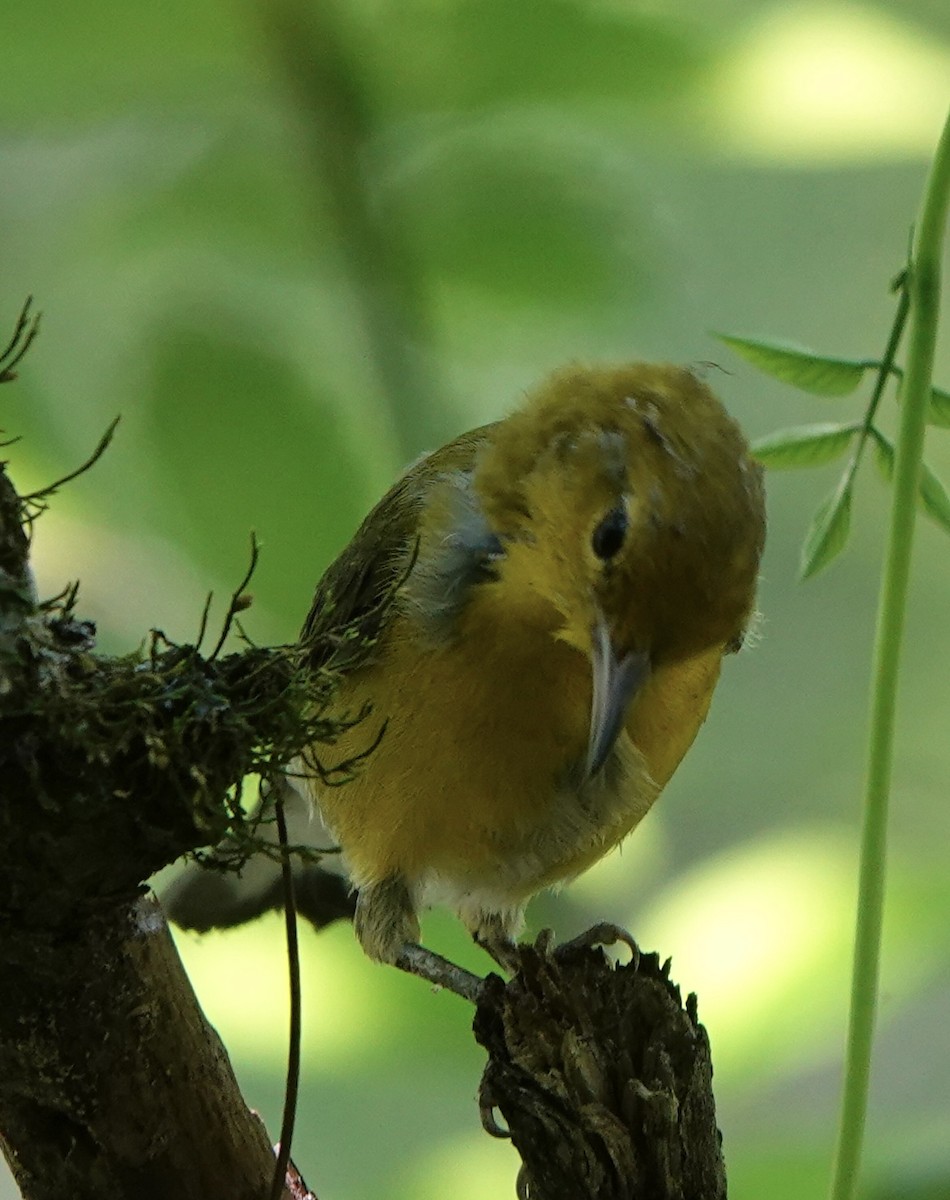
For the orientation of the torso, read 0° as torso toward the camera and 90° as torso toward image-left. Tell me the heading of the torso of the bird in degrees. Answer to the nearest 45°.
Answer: approximately 315°
